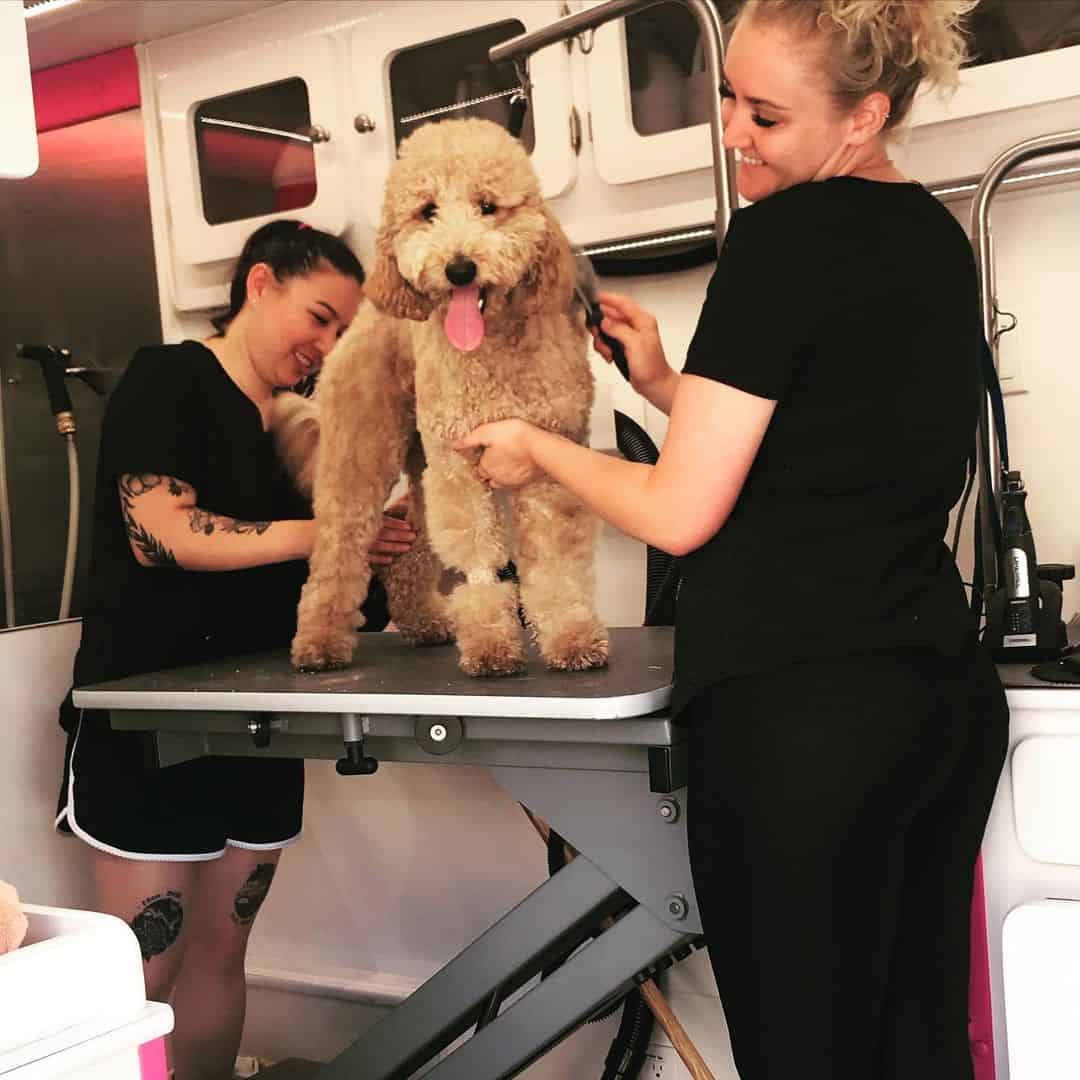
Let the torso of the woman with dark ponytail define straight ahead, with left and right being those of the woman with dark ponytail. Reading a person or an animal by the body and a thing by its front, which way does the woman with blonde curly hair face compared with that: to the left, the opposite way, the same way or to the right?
the opposite way

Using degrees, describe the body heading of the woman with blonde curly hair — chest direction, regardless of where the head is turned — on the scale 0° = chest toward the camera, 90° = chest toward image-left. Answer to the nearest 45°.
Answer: approximately 135°

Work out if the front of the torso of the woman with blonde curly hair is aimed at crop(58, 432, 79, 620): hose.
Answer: yes

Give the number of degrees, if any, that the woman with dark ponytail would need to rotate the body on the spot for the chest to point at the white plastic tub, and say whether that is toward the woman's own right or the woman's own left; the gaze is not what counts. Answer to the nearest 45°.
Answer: approximately 45° to the woman's own right

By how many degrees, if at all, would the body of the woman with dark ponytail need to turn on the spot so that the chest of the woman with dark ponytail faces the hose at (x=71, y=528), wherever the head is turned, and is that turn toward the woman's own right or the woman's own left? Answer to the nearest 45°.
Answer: approximately 135° to the woman's own left

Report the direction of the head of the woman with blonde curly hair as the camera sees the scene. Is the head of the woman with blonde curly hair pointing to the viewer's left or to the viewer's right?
to the viewer's left

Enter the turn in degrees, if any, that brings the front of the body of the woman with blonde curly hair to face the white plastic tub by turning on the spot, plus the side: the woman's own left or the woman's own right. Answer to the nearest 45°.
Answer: approximately 90° to the woman's own left

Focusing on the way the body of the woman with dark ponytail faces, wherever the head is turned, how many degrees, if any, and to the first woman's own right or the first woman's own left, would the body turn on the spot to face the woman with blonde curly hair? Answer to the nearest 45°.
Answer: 0° — they already face them
